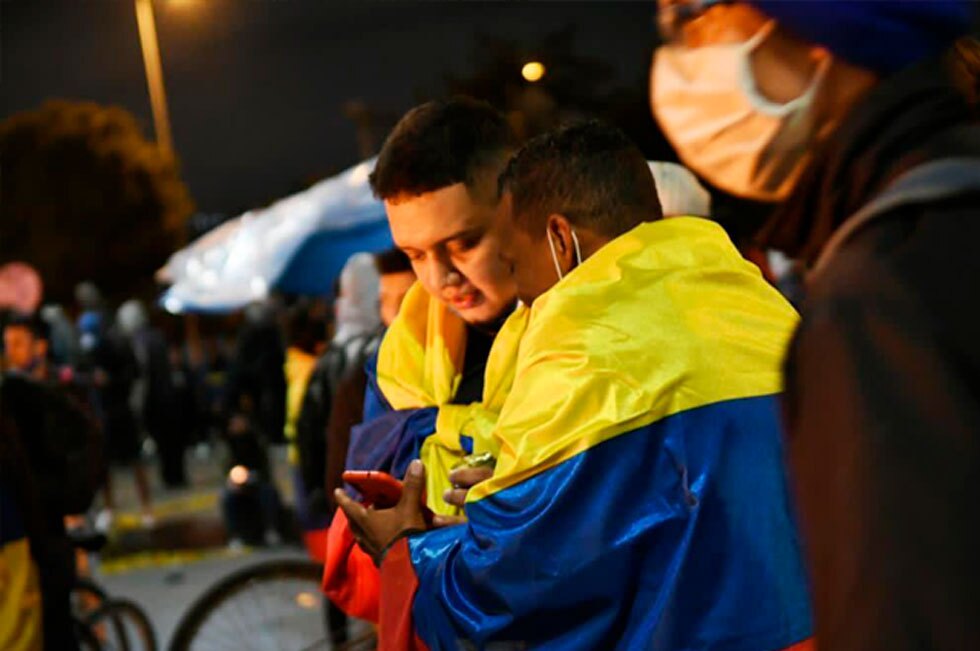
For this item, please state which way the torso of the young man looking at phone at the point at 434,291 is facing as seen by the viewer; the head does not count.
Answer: toward the camera

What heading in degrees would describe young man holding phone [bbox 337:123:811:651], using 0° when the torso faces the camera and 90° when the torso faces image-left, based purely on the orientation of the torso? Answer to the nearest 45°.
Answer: approximately 135°

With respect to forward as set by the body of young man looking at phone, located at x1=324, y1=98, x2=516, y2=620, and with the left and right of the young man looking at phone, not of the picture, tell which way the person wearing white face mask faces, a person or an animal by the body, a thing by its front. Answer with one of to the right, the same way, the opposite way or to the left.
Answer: to the right

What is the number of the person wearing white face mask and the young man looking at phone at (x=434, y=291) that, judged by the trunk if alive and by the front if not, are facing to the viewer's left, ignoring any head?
1

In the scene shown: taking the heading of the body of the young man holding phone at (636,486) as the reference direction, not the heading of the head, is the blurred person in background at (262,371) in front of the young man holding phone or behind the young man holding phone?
in front

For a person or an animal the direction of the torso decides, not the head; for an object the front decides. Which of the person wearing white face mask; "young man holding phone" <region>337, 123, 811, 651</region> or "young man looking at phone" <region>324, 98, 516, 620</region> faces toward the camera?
"young man looking at phone" <region>324, 98, 516, 620</region>

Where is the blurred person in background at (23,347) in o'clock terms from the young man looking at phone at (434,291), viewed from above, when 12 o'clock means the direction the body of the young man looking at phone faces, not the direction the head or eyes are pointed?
The blurred person in background is roughly at 5 o'clock from the young man looking at phone.

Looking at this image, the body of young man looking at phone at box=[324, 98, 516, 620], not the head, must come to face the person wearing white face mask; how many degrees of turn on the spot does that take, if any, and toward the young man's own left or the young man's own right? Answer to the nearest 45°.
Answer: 0° — they already face them

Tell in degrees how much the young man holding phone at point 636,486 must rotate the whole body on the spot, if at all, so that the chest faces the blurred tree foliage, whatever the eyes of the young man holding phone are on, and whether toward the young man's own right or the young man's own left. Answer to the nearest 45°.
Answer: approximately 45° to the young man's own right

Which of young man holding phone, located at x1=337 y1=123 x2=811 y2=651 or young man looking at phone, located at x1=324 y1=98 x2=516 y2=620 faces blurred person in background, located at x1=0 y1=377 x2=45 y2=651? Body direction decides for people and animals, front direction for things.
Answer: young man holding phone, located at x1=337 y1=123 x2=811 y2=651

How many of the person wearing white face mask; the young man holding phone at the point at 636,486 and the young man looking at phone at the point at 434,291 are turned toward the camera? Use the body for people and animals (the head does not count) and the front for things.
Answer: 1

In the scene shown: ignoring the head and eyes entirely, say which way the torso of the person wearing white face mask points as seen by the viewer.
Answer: to the viewer's left

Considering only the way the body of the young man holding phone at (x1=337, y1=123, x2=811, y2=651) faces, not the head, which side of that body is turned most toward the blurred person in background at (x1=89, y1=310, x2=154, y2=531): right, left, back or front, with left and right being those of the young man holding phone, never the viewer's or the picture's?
front

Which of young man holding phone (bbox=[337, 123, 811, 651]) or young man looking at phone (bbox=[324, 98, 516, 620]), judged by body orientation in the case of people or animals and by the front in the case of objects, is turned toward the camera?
young man looking at phone (bbox=[324, 98, 516, 620])

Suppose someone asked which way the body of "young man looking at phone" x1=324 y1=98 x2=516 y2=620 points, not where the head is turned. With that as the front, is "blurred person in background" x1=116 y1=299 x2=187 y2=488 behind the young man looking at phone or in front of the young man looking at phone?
behind

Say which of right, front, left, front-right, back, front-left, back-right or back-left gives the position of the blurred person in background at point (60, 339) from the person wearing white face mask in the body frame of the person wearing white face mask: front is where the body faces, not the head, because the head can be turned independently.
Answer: front-right

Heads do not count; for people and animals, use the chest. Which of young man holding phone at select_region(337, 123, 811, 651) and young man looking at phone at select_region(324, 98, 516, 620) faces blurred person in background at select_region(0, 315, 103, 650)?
young man holding phone at select_region(337, 123, 811, 651)

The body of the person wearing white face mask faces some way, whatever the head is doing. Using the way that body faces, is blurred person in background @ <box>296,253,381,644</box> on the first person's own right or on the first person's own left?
on the first person's own right
